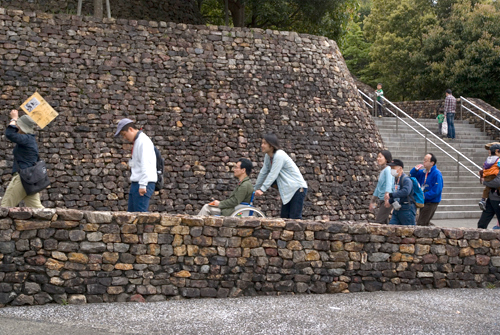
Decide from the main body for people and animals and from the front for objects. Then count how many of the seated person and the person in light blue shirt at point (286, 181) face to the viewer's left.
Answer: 2

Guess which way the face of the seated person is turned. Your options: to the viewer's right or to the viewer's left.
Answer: to the viewer's left

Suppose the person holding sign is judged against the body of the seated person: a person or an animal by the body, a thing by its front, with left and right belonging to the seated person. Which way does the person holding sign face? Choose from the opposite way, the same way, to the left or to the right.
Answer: the same way

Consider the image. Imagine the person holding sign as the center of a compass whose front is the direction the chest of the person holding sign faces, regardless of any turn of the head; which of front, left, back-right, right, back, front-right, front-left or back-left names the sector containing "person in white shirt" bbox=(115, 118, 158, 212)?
back-left

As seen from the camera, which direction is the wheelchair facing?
to the viewer's left

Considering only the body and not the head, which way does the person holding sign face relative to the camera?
to the viewer's left

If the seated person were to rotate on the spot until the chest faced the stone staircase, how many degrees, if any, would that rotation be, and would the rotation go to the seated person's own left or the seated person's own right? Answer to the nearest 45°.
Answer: approximately 135° to the seated person's own right

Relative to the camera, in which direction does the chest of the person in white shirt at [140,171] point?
to the viewer's left

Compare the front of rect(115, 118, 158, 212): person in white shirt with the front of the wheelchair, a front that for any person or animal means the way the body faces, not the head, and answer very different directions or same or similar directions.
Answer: same or similar directions

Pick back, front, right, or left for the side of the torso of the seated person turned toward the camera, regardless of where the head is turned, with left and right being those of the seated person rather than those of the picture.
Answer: left

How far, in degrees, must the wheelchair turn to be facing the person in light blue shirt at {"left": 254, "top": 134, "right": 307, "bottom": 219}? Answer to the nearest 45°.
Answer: approximately 135° to its right

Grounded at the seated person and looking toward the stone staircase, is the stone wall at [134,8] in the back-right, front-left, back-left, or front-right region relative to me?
front-left

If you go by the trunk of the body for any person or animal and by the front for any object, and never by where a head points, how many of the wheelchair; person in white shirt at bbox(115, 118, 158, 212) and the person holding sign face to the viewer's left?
3

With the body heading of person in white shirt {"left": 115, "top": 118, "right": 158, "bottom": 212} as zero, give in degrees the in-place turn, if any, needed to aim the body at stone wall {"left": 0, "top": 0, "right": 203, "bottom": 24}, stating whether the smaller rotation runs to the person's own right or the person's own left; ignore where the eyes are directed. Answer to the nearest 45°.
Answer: approximately 90° to the person's own right

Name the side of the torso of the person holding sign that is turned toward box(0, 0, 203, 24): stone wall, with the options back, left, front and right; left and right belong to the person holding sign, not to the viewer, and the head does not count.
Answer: right

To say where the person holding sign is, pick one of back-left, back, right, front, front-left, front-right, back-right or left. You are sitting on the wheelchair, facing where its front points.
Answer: front

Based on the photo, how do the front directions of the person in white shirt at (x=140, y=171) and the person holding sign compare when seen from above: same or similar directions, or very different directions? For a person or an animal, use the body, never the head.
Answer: same or similar directions

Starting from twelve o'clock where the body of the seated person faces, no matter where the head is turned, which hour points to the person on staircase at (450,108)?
The person on staircase is roughly at 4 o'clock from the seated person.

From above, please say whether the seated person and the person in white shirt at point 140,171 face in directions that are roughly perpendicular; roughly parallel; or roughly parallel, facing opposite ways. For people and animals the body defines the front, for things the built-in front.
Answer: roughly parallel

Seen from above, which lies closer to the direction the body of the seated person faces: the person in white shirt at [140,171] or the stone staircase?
the person in white shirt

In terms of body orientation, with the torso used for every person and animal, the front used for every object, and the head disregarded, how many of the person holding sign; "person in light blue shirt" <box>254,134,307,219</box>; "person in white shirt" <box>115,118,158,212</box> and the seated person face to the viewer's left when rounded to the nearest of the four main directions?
4

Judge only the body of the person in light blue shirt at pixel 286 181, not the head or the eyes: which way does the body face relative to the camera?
to the viewer's left
